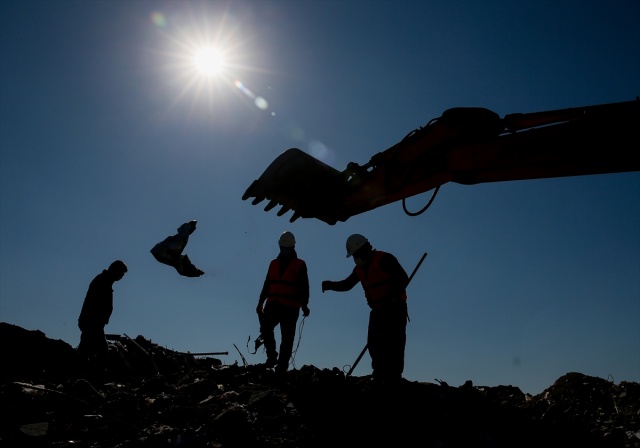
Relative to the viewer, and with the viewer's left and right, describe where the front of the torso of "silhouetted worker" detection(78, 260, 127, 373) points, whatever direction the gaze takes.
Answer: facing to the right of the viewer

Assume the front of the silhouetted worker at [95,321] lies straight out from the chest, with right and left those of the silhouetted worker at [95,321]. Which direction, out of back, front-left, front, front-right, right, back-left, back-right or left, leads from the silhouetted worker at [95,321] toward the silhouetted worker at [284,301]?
front-right

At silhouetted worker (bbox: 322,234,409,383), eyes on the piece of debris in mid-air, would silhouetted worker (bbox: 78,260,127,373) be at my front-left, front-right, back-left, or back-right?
front-right

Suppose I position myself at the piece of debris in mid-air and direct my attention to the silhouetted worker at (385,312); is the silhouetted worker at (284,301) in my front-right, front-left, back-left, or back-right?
front-left

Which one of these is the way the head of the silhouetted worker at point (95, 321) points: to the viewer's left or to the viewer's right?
to the viewer's right

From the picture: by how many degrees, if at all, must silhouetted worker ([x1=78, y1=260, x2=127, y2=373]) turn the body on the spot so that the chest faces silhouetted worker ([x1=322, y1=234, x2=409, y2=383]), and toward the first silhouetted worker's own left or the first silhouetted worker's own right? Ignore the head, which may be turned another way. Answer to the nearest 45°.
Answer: approximately 45° to the first silhouetted worker's own right
